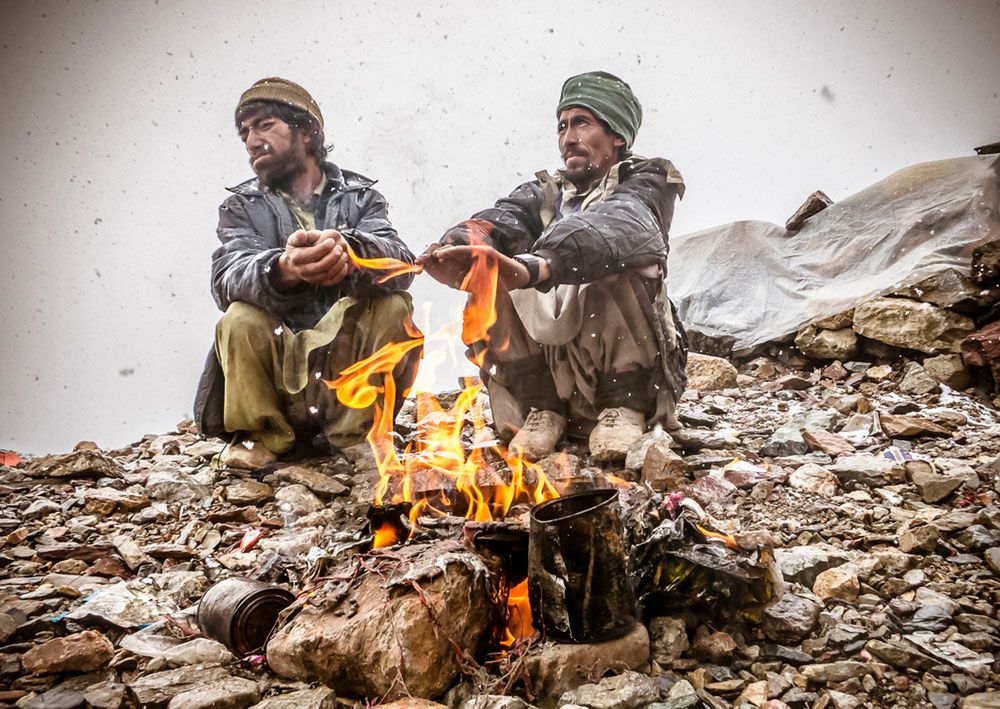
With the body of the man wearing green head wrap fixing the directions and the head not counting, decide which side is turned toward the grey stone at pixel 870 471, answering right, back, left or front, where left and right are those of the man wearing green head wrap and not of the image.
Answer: left

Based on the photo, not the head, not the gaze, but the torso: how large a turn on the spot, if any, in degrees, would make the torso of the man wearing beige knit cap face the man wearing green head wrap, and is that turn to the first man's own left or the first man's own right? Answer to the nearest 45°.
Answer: approximately 90° to the first man's own left

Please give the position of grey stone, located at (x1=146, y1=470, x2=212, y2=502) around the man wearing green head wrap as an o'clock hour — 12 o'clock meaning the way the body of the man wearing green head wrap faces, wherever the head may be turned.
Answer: The grey stone is roughly at 1 o'clock from the man wearing green head wrap.

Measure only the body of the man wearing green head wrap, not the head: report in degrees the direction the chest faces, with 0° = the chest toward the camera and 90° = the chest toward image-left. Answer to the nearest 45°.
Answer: approximately 45°

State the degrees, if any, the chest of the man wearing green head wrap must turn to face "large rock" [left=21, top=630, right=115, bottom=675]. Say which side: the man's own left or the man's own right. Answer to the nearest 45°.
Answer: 0° — they already face it

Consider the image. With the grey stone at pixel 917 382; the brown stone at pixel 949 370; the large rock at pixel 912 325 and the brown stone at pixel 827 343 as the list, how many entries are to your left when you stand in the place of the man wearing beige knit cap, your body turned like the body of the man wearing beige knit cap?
4

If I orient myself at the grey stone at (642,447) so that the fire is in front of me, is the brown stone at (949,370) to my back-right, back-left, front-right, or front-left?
back-right

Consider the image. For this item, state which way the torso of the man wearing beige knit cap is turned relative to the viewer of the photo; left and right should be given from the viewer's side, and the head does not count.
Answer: facing the viewer

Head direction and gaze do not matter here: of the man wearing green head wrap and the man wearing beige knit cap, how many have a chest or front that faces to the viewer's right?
0

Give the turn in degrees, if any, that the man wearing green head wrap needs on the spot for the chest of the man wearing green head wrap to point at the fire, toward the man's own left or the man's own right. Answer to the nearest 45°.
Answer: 0° — they already face it

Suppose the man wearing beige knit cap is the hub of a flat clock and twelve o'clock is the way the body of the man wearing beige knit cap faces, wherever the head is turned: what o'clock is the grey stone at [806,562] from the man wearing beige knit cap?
The grey stone is roughly at 11 o'clock from the man wearing beige knit cap.

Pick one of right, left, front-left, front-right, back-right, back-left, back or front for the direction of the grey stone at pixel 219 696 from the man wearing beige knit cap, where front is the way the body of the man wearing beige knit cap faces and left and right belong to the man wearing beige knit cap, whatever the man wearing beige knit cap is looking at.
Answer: front

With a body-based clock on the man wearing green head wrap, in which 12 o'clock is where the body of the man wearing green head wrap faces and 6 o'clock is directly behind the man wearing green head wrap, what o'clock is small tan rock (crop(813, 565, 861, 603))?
The small tan rock is roughly at 10 o'clock from the man wearing green head wrap.

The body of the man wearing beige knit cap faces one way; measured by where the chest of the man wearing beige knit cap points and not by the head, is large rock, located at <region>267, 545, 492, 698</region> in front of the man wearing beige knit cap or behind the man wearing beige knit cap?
in front
